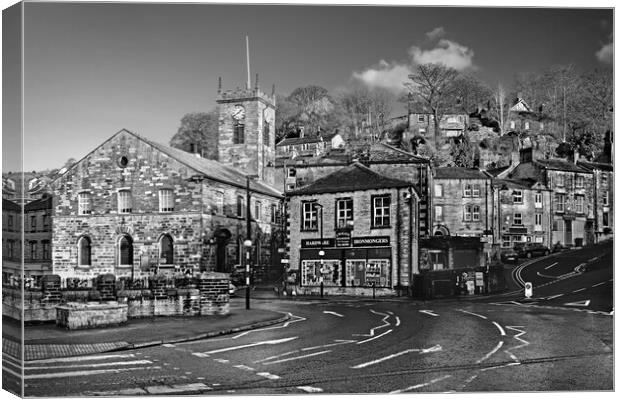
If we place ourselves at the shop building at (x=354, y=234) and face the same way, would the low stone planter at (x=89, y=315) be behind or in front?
in front

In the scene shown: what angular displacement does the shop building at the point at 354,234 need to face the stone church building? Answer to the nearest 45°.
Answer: approximately 45° to its right

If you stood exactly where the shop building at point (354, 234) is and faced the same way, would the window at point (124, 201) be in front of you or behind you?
in front

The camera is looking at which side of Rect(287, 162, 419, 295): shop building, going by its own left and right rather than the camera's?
front
